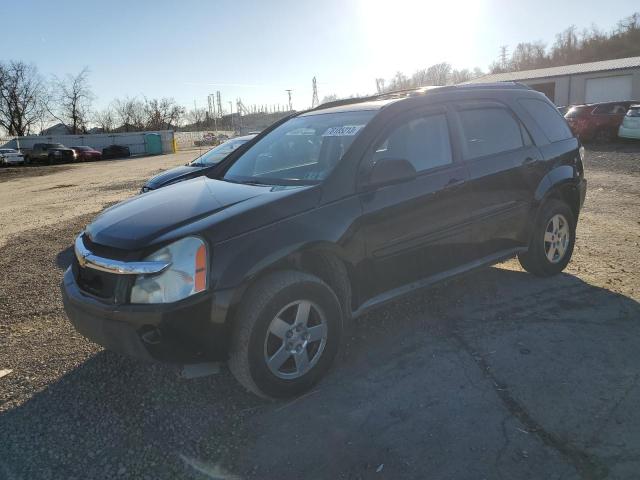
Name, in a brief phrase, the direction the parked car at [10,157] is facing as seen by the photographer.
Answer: facing the viewer and to the right of the viewer

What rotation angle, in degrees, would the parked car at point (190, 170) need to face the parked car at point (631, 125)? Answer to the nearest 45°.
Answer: approximately 180°

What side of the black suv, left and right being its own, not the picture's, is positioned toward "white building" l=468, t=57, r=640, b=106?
back

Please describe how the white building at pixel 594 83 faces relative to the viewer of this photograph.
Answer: facing the viewer and to the left of the viewer

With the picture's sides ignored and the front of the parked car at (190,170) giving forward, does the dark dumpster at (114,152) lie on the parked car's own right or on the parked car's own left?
on the parked car's own right

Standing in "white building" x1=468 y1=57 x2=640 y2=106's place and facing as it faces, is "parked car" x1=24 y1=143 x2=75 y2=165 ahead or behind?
ahead

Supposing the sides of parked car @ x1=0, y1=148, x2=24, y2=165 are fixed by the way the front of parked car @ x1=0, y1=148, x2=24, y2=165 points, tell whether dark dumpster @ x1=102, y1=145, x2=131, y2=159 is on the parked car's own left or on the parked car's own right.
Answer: on the parked car's own left

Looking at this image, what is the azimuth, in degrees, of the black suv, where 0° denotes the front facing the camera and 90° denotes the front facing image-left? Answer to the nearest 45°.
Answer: approximately 45°

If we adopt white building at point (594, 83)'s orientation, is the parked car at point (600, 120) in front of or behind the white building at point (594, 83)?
in front
